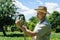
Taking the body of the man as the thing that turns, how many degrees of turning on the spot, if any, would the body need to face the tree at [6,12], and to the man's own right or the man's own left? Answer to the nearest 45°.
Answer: approximately 90° to the man's own right

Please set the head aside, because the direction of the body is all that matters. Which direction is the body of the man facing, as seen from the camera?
to the viewer's left
